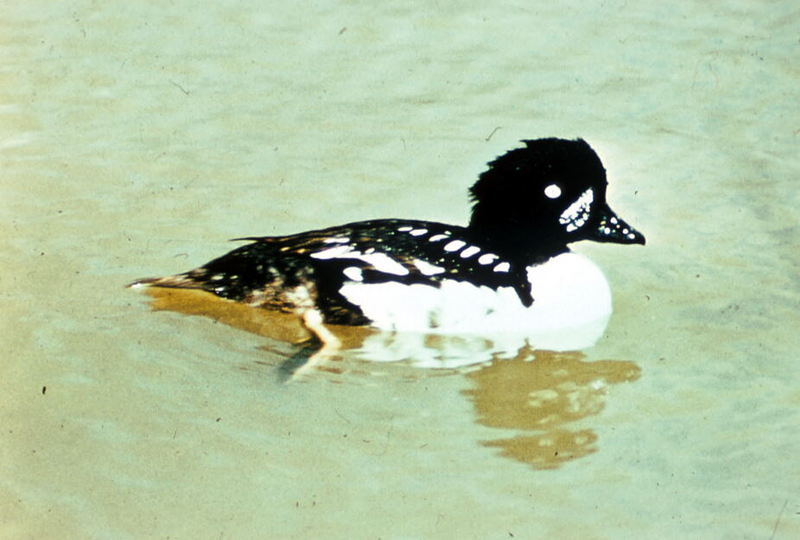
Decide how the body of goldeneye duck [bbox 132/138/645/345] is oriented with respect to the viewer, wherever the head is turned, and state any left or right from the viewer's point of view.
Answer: facing to the right of the viewer
